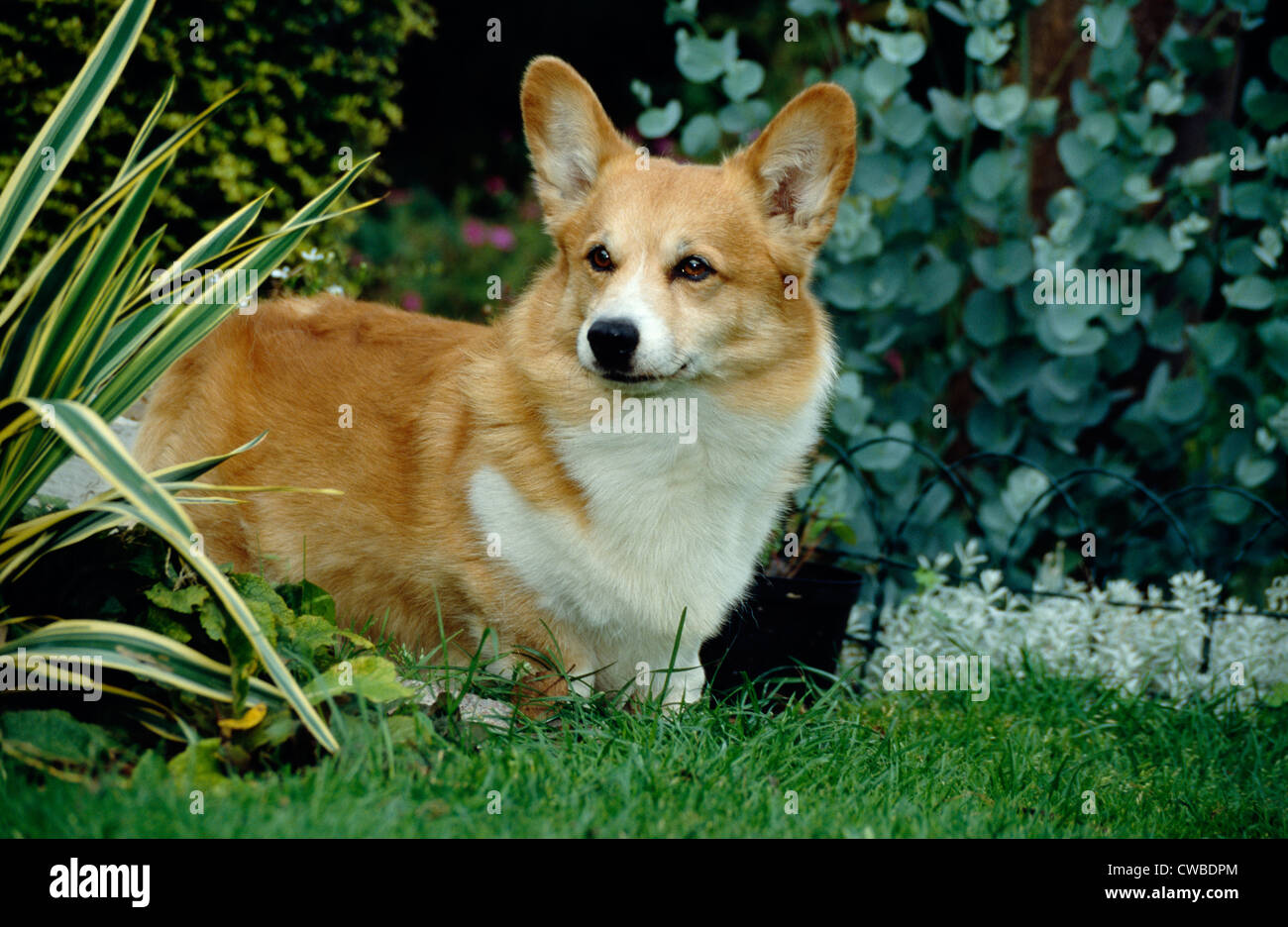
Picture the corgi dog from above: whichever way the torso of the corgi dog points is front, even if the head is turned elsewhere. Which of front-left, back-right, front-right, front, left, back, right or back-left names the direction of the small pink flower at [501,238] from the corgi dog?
back-left

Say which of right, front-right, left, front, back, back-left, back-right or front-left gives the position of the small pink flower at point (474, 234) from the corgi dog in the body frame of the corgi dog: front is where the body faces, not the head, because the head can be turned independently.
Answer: back-left

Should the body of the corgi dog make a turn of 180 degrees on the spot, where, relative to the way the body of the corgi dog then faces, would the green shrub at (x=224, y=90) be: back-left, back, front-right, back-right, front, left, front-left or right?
front

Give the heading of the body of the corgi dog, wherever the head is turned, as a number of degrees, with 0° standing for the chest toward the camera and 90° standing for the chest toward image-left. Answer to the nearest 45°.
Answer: approximately 315°

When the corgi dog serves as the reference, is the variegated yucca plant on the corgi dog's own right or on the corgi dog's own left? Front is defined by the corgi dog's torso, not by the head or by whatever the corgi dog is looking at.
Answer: on the corgi dog's own right

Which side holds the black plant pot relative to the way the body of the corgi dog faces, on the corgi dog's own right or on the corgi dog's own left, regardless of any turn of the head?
on the corgi dog's own left
